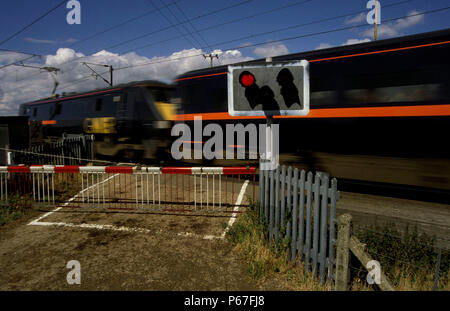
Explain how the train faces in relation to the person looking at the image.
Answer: facing away from the viewer and to the left of the viewer

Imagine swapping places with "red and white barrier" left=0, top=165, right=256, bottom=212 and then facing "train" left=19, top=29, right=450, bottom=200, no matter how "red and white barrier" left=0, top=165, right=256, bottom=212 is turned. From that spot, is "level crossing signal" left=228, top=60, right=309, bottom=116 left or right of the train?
right

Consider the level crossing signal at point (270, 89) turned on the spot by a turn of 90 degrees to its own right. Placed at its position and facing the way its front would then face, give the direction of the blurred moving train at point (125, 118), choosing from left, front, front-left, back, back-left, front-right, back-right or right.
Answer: front-right

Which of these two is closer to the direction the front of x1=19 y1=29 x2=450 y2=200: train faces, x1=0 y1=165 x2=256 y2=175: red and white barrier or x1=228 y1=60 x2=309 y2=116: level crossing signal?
the red and white barrier

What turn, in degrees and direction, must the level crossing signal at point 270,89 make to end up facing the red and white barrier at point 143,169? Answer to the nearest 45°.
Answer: approximately 135° to its right

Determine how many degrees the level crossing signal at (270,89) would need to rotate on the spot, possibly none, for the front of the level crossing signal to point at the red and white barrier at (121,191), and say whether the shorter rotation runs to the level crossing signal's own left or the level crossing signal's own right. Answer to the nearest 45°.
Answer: approximately 135° to the level crossing signal's own right

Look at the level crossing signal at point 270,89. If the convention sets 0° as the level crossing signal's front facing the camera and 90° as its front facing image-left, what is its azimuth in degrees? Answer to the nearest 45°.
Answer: approximately 0°

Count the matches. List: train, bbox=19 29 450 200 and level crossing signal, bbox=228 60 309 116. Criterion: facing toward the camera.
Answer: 1

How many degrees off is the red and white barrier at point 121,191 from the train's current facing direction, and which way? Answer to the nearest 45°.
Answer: approximately 45° to its left
